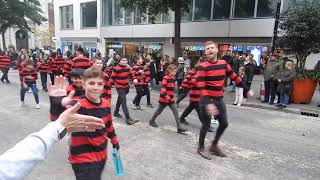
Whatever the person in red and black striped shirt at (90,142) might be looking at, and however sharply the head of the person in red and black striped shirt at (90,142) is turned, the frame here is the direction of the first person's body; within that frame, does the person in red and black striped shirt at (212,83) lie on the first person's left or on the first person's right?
on the first person's left

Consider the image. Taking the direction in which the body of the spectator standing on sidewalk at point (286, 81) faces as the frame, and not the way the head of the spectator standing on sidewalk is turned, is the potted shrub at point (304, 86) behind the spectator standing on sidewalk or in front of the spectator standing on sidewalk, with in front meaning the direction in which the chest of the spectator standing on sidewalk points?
behind

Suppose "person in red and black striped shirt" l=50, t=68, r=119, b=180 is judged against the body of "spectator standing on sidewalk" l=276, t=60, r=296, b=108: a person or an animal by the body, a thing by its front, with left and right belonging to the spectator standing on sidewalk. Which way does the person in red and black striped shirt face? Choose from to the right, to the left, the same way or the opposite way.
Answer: to the left

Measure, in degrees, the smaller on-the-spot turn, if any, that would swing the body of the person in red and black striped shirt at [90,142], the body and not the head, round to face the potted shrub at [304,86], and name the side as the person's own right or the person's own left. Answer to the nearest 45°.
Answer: approximately 135° to the person's own left

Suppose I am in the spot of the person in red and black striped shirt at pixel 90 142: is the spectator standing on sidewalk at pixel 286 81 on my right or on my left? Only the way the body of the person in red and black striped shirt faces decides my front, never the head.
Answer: on my left

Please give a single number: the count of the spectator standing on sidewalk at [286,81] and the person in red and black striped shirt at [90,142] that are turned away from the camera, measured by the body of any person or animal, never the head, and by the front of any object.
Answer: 0

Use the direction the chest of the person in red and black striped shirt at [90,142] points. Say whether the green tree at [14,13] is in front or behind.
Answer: behind

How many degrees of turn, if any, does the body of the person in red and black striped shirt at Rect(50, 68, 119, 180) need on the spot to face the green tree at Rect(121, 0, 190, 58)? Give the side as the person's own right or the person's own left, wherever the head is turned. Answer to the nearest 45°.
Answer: approximately 180°

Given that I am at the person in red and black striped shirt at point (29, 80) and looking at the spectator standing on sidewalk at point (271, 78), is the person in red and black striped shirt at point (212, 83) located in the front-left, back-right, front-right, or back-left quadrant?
front-right

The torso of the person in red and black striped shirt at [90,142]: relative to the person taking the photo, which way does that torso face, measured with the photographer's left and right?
facing the viewer
